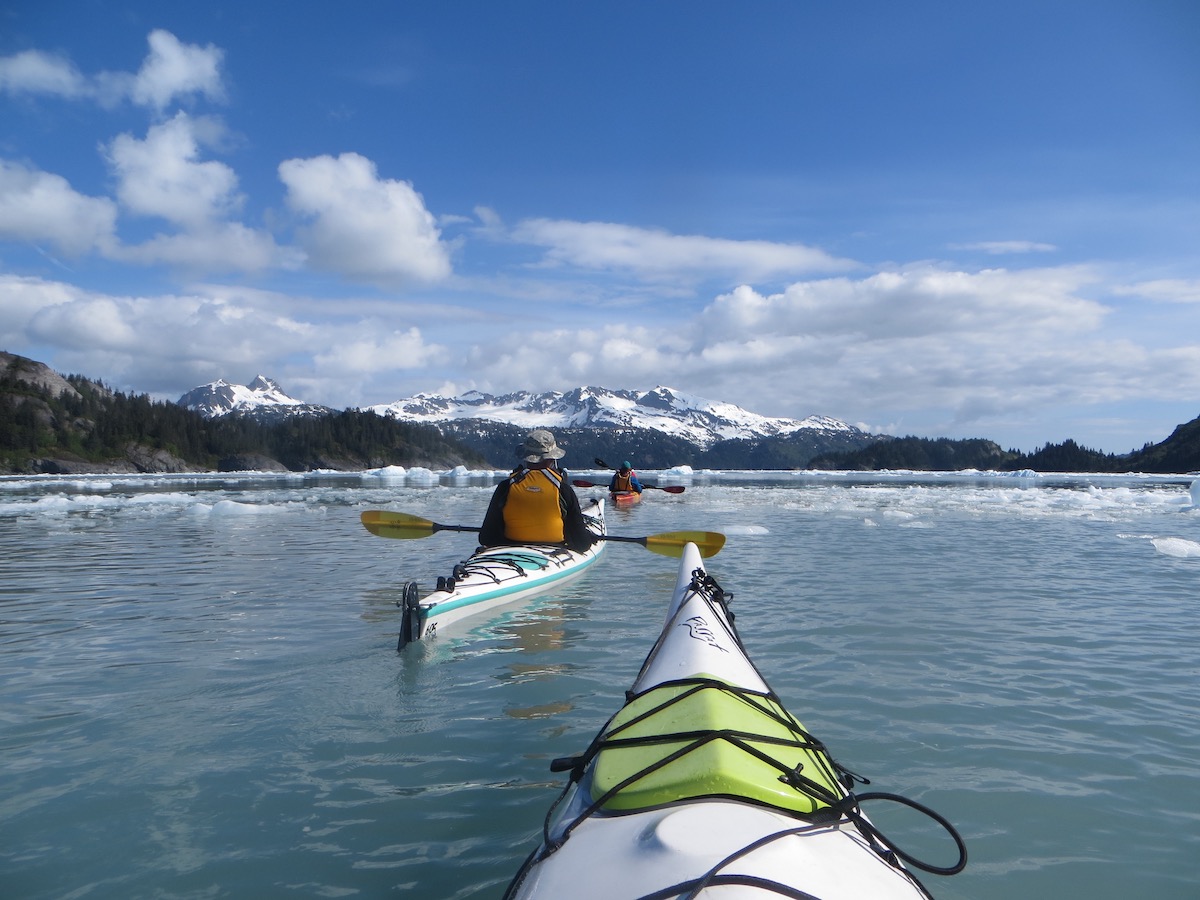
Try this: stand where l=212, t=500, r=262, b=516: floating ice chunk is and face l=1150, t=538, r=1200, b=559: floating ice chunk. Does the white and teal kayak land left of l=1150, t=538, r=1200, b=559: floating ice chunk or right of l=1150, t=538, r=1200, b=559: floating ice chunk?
right

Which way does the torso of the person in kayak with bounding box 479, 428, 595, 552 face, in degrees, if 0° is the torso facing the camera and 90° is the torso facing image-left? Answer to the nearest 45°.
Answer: approximately 180°

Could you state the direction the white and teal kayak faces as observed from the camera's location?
facing away from the viewer and to the right of the viewer

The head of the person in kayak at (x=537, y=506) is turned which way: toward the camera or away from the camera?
away from the camera

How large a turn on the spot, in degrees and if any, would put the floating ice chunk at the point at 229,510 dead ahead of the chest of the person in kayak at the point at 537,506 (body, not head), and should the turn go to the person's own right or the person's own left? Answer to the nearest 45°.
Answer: approximately 45° to the person's own left
